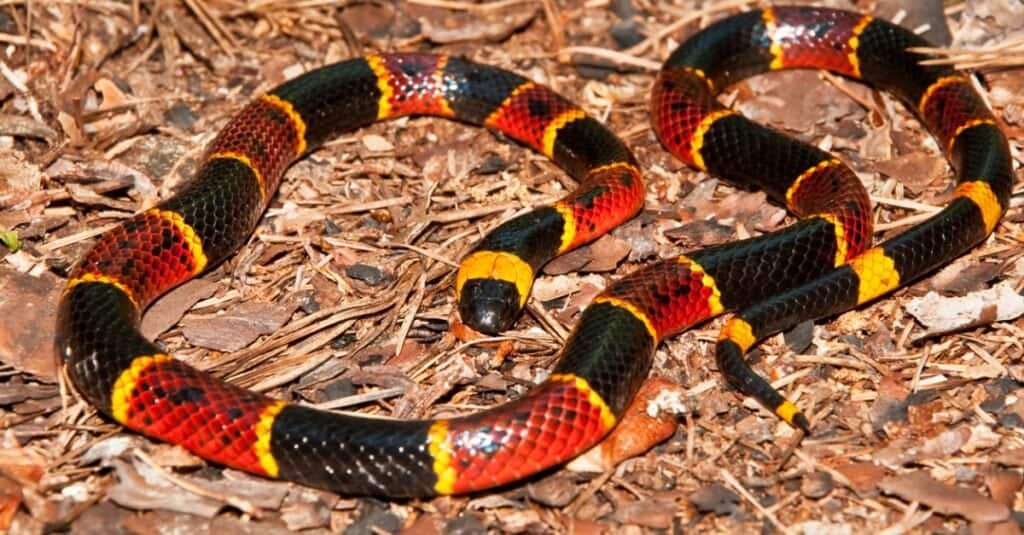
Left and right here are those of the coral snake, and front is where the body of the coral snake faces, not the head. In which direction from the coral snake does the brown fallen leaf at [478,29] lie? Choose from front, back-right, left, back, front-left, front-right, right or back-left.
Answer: back

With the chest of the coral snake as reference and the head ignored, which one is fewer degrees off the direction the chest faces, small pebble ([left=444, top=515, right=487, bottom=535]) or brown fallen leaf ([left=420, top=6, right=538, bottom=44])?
the small pebble

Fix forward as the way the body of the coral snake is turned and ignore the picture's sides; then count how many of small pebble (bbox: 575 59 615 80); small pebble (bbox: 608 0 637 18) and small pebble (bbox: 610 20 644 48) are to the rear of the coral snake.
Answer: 3

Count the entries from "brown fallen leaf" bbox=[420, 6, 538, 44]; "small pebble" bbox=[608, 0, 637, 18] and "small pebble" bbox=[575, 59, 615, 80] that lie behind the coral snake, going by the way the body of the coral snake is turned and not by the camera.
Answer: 3

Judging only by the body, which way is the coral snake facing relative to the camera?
toward the camera

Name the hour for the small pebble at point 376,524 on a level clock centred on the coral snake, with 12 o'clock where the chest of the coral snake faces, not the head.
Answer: The small pebble is roughly at 1 o'clock from the coral snake.

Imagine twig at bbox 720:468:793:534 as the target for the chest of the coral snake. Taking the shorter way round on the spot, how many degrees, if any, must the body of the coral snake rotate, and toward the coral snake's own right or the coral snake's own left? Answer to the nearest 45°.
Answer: approximately 45° to the coral snake's own left

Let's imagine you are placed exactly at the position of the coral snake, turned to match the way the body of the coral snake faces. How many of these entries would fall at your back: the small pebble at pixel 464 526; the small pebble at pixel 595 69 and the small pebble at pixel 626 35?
2

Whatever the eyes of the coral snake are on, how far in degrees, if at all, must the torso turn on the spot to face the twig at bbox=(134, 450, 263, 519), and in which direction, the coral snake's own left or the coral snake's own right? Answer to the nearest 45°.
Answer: approximately 45° to the coral snake's own right

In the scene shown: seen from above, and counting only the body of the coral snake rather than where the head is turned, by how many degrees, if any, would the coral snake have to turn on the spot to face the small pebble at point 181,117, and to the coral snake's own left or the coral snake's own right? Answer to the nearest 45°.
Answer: approximately 135° to the coral snake's own right

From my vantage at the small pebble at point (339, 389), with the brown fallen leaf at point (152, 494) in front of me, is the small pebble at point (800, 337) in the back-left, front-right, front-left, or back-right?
back-left

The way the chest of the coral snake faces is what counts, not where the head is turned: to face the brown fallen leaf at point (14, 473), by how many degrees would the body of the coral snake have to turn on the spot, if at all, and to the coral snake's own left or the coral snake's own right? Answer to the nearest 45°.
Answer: approximately 45° to the coral snake's own right

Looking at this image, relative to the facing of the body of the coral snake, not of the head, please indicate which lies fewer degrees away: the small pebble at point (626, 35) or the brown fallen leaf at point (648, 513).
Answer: the brown fallen leaf

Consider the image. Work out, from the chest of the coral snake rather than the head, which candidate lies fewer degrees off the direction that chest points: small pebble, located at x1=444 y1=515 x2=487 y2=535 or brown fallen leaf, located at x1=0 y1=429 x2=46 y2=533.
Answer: the small pebble

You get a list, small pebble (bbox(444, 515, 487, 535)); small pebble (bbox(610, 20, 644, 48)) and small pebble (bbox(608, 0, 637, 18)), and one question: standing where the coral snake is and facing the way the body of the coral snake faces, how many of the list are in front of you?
1
